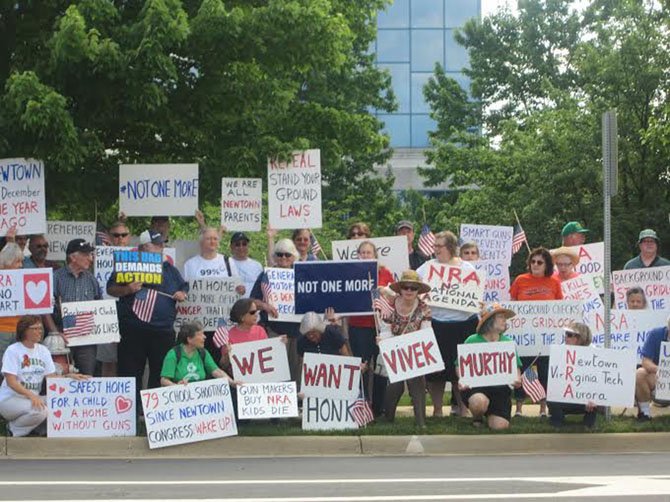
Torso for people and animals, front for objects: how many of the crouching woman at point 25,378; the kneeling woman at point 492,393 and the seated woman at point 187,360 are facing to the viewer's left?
0

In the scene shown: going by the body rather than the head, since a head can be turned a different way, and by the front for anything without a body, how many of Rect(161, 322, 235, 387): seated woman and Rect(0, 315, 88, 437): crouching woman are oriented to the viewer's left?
0

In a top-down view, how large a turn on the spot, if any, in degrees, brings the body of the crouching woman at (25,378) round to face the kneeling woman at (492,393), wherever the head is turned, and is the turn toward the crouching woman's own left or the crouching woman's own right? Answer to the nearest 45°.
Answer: approximately 45° to the crouching woman's own left

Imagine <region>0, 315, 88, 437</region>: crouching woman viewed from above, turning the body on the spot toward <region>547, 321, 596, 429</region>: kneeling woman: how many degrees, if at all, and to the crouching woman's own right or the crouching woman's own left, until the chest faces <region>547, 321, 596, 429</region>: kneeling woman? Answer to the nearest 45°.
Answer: approximately 45° to the crouching woman's own left

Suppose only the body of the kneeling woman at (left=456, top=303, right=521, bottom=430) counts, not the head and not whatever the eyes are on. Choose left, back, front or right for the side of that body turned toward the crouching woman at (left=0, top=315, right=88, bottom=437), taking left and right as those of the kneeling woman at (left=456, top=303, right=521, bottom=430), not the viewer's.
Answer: right

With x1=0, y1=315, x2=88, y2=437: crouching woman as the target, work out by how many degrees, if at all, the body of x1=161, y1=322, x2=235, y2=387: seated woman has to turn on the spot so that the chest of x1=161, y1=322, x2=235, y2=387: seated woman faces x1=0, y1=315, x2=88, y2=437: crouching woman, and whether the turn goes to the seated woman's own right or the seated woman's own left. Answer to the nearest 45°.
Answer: approximately 135° to the seated woman's own right

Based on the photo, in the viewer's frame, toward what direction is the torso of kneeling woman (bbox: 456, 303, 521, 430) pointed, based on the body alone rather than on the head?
toward the camera

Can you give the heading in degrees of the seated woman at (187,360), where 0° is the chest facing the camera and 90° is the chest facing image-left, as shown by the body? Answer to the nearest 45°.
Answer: approximately 315°

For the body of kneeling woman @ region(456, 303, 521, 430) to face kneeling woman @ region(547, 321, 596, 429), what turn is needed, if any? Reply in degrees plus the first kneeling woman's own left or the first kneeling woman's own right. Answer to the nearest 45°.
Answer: approximately 90° to the first kneeling woman's own left

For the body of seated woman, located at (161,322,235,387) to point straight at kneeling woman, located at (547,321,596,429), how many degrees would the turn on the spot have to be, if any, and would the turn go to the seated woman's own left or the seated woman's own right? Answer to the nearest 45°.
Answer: approximately 45° to the seated woman's own left

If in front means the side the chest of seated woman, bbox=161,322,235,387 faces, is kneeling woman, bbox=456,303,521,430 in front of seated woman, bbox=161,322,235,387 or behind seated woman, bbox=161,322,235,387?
in front

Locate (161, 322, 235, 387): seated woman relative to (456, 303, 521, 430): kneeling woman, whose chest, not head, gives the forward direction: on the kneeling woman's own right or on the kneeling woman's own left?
on the kneeling woman's own right

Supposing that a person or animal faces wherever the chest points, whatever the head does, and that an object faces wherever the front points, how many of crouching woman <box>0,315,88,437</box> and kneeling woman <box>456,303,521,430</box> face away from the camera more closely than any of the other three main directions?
0

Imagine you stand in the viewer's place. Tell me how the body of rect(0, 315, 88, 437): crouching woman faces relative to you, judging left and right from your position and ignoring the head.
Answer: facing the viewer and to the right of the viewer

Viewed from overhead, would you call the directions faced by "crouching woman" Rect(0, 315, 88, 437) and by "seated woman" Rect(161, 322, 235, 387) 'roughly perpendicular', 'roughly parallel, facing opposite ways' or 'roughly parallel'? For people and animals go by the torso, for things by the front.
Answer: roughly parallel
